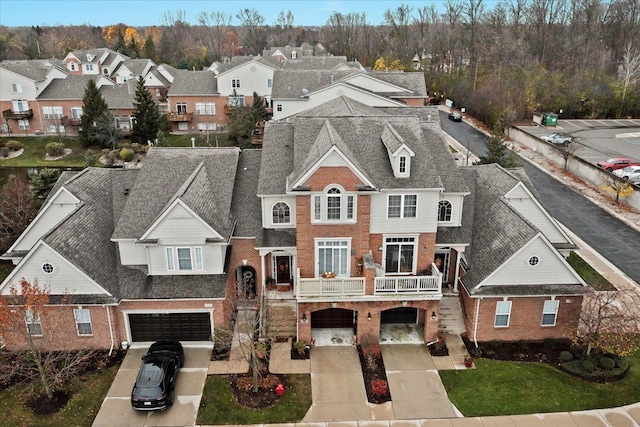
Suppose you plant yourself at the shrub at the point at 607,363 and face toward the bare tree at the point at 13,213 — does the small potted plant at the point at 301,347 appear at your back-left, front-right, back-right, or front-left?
front-left

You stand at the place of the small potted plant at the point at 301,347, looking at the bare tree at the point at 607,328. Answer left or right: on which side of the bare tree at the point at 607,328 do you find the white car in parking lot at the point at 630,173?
left

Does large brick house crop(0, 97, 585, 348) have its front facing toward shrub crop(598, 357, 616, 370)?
no

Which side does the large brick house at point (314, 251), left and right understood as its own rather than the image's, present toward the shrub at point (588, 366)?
left

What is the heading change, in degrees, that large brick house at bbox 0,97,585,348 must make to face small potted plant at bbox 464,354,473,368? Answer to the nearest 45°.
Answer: approximately 45° to its left

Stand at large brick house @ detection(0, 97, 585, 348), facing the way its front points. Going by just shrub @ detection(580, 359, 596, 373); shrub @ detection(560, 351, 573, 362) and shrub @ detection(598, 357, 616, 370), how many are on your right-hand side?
0

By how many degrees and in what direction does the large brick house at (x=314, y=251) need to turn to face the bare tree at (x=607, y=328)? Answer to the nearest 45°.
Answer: approximately 90° to its left

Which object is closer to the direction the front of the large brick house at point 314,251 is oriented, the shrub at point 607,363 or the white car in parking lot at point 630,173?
the shrub

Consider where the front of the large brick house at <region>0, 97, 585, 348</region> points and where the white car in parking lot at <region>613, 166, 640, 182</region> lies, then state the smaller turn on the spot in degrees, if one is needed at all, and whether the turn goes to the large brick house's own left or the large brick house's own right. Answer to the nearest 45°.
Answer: approximately 135° to the large brick house's own left

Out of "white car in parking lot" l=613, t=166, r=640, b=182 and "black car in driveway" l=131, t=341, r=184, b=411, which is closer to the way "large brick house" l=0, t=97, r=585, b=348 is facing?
the black car in driveway

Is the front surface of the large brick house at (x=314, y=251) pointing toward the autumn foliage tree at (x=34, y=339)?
no

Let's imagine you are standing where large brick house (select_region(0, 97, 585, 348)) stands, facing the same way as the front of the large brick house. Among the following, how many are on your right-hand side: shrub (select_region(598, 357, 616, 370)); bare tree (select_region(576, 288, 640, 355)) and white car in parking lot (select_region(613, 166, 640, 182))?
0

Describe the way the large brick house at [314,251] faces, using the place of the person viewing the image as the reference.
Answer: facing the viewer

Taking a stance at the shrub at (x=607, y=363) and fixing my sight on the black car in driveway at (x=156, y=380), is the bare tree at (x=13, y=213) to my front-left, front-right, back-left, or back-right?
front-right

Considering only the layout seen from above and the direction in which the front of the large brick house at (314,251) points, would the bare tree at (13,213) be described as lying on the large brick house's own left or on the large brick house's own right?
on the large brick house's own right

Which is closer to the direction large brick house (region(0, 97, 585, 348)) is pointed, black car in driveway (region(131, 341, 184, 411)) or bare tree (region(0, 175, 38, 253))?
the black car in driveway
